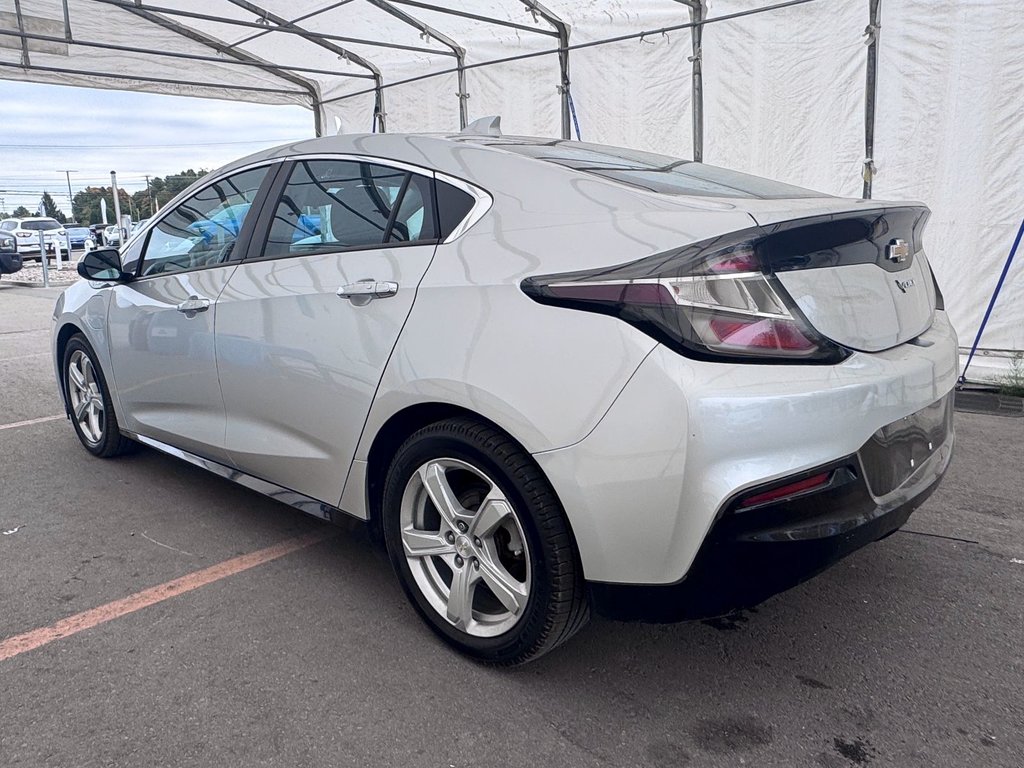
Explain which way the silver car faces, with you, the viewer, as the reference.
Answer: facing away from the viewer and to the left of the viewer

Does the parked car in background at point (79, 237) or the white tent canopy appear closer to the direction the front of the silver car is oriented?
the parked car in background

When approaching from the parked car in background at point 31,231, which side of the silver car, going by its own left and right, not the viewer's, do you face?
front

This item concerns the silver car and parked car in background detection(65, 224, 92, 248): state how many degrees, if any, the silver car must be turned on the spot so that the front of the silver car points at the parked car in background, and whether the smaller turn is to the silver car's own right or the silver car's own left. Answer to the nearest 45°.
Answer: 0° — it already faces it
